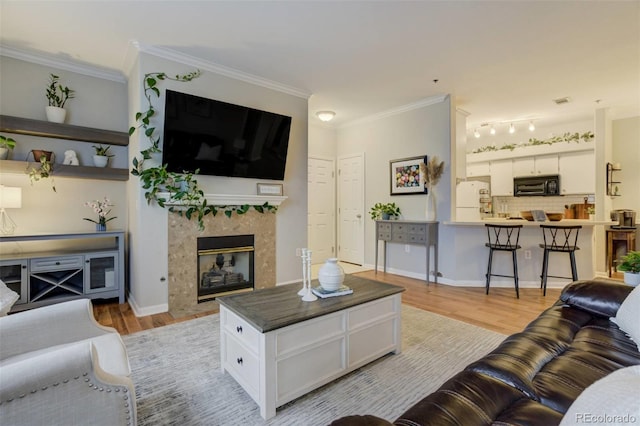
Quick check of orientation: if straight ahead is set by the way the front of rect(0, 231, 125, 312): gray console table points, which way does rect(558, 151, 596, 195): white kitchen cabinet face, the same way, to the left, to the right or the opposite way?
to the right

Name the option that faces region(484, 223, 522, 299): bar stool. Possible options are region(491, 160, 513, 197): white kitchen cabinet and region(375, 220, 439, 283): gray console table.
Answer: the white kitchen cabinet

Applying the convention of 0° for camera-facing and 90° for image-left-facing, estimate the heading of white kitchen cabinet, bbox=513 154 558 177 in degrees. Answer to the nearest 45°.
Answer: approximately 0°

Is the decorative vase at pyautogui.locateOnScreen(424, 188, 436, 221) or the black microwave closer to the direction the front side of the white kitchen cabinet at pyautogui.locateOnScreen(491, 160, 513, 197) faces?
the decorative vase

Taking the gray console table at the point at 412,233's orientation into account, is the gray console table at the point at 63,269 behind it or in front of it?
in front

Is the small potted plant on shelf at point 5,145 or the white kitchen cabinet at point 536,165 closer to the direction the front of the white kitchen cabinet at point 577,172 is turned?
the small potted plant on shelf

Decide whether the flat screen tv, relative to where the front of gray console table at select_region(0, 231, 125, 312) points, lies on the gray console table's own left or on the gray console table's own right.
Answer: on the gray console table's own left

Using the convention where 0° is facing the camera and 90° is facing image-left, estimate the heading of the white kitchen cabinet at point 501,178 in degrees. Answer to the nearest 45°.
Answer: approximately 0°

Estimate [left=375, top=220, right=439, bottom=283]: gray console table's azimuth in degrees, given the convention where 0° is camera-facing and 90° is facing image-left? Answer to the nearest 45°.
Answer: approximately 45°
